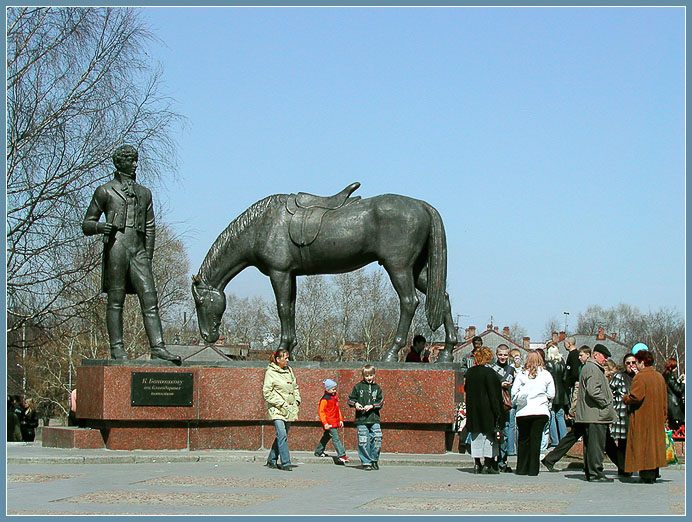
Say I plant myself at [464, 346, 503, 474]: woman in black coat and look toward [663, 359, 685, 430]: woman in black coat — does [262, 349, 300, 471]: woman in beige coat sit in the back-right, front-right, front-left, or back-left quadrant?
back-left

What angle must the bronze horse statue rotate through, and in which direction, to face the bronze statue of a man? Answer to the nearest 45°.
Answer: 0° — it already faces it

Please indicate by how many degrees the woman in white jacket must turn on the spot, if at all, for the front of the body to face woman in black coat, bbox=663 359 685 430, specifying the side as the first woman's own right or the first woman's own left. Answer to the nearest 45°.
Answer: approximately 45° to the first woman's own right

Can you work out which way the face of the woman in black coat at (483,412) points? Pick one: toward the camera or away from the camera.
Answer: away from the camera

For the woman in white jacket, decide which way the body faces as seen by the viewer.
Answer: away from the camera
